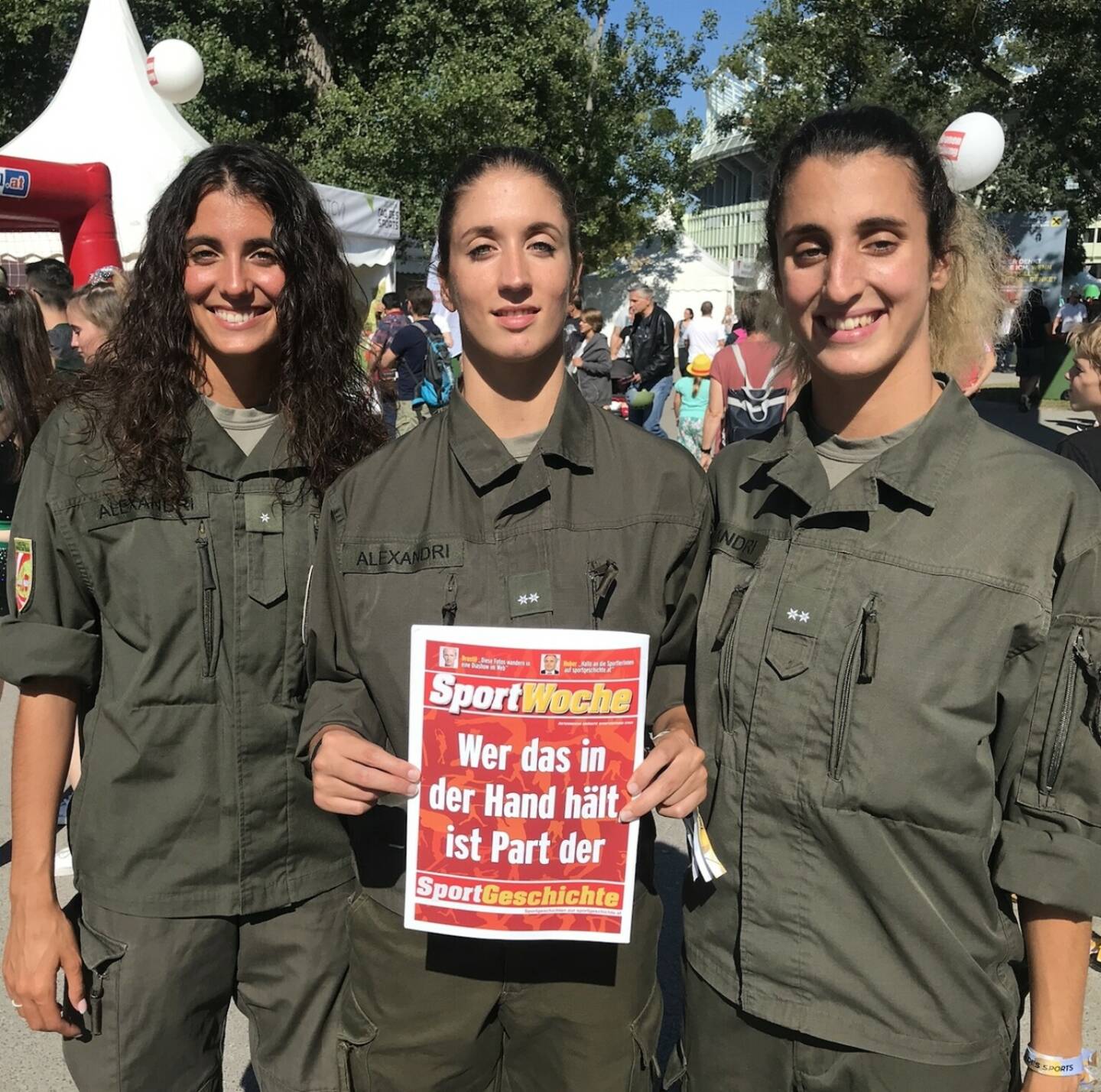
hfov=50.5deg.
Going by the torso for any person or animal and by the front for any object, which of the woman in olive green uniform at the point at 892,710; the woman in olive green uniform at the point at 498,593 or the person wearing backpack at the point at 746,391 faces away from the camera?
the person wearing backpack

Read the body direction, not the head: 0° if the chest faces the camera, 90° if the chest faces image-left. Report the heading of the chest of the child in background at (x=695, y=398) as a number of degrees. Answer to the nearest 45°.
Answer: approximately 180°

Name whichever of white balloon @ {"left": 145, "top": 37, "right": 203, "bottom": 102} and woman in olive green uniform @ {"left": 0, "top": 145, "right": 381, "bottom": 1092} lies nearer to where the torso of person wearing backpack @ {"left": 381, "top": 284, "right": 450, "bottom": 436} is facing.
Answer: the white balloon

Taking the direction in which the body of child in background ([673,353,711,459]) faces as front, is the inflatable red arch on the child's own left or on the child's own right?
on the child's own left

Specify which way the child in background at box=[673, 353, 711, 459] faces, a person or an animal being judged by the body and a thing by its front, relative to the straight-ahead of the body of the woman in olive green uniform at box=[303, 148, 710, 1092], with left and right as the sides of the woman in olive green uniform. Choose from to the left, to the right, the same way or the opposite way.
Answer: the opposite way

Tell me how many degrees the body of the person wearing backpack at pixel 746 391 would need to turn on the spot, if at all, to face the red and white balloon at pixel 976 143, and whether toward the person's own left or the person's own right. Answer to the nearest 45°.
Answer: approximately 45° to the person's own right

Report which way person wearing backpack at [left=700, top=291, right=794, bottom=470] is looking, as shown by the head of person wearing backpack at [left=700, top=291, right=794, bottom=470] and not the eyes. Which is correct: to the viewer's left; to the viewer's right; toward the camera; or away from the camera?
away from the camera

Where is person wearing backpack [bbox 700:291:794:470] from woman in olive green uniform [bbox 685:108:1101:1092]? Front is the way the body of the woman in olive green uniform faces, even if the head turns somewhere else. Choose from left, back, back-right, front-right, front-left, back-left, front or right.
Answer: back-right

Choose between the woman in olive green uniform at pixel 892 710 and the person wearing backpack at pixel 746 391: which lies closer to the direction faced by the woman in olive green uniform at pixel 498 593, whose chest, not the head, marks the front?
the woman in olive green uniform

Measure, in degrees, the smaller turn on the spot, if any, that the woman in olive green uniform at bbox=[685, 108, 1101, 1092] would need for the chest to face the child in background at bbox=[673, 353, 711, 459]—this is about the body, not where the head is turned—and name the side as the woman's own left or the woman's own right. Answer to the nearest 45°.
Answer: approximately 135° to the woman's own right

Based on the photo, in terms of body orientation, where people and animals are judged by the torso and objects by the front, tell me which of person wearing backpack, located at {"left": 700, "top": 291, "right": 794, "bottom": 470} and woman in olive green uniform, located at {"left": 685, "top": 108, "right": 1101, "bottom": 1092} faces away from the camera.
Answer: the person wearing backpack

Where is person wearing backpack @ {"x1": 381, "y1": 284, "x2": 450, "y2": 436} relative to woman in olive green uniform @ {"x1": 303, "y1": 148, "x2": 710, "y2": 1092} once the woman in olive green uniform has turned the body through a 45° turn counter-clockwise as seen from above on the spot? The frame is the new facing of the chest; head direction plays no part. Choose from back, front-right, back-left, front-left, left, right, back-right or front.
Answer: back-left
